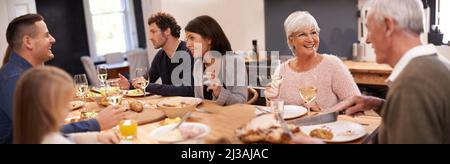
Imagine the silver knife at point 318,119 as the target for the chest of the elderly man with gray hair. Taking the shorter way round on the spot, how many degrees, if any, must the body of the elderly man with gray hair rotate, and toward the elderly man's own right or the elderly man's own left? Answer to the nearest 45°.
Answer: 0° — they already face it

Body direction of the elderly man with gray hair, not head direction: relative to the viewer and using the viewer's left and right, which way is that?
facing away from the viewer and to the left of the viewer

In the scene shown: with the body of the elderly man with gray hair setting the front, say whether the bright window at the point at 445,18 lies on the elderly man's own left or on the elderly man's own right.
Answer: on the elderly man's own right

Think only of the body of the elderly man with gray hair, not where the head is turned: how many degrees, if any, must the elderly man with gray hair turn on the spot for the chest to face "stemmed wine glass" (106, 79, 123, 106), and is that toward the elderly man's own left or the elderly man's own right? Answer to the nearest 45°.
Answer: approximately 45° to the elderly man's own left

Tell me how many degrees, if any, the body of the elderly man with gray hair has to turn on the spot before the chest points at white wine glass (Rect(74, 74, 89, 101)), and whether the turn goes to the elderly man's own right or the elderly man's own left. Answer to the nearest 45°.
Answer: approximately 45° to the elderly man's own left

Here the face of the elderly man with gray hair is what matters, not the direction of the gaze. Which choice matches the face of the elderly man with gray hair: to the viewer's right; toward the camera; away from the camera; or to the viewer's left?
to the viewer's left

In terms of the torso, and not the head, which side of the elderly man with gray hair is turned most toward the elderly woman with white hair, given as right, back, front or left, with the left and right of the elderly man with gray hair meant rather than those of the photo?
front

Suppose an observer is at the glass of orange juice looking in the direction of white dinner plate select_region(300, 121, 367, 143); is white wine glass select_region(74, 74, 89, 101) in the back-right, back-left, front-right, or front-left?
back-left
